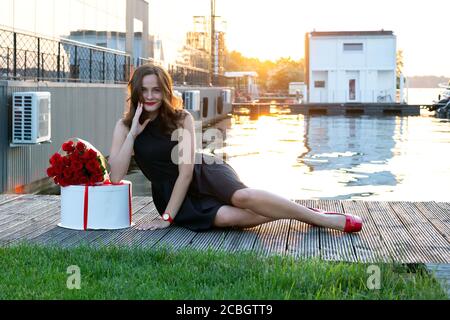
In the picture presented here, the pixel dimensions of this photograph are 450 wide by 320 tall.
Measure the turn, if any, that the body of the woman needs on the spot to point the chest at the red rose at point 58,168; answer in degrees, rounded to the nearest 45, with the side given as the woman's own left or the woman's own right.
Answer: approximately 90° to the woman's own right

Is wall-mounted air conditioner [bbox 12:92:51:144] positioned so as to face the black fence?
no

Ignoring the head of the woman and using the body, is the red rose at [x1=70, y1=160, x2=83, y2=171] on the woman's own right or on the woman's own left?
on the woman's own right

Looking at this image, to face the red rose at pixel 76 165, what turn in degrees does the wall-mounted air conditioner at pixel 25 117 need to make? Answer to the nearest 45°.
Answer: approximately 45° to its right

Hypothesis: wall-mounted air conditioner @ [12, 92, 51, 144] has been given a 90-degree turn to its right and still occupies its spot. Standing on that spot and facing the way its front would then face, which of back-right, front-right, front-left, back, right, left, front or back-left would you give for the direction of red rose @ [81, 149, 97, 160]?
front-left

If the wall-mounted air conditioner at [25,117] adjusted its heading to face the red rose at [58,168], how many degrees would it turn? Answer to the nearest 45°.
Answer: approximately 45° to its right

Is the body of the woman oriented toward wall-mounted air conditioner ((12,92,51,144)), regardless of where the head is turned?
no

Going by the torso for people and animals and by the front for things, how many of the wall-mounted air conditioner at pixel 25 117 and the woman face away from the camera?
0

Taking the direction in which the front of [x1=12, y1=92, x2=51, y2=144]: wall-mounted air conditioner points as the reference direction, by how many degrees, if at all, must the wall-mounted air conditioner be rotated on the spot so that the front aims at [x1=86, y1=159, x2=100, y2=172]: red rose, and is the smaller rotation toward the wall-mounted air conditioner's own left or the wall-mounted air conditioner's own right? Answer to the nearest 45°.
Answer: approximately 45° to the wall-mounted air conditioner's own right

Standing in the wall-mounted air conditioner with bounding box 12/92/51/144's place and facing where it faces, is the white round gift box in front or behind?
in front

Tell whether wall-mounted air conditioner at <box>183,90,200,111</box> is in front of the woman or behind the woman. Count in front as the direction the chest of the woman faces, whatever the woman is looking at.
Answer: behind

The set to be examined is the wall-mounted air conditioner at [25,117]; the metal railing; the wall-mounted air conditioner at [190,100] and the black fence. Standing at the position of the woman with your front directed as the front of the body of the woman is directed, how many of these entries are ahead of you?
0

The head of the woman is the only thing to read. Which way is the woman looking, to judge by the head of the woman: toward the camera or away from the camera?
toward the camera

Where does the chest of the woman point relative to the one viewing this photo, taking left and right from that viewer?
facing the viewer
